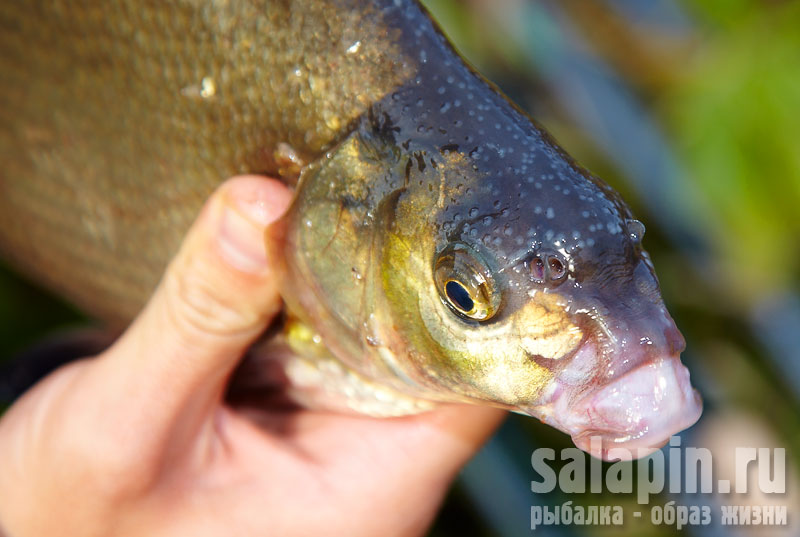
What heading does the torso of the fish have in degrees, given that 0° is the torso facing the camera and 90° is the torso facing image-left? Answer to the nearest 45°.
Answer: approximately 315°
